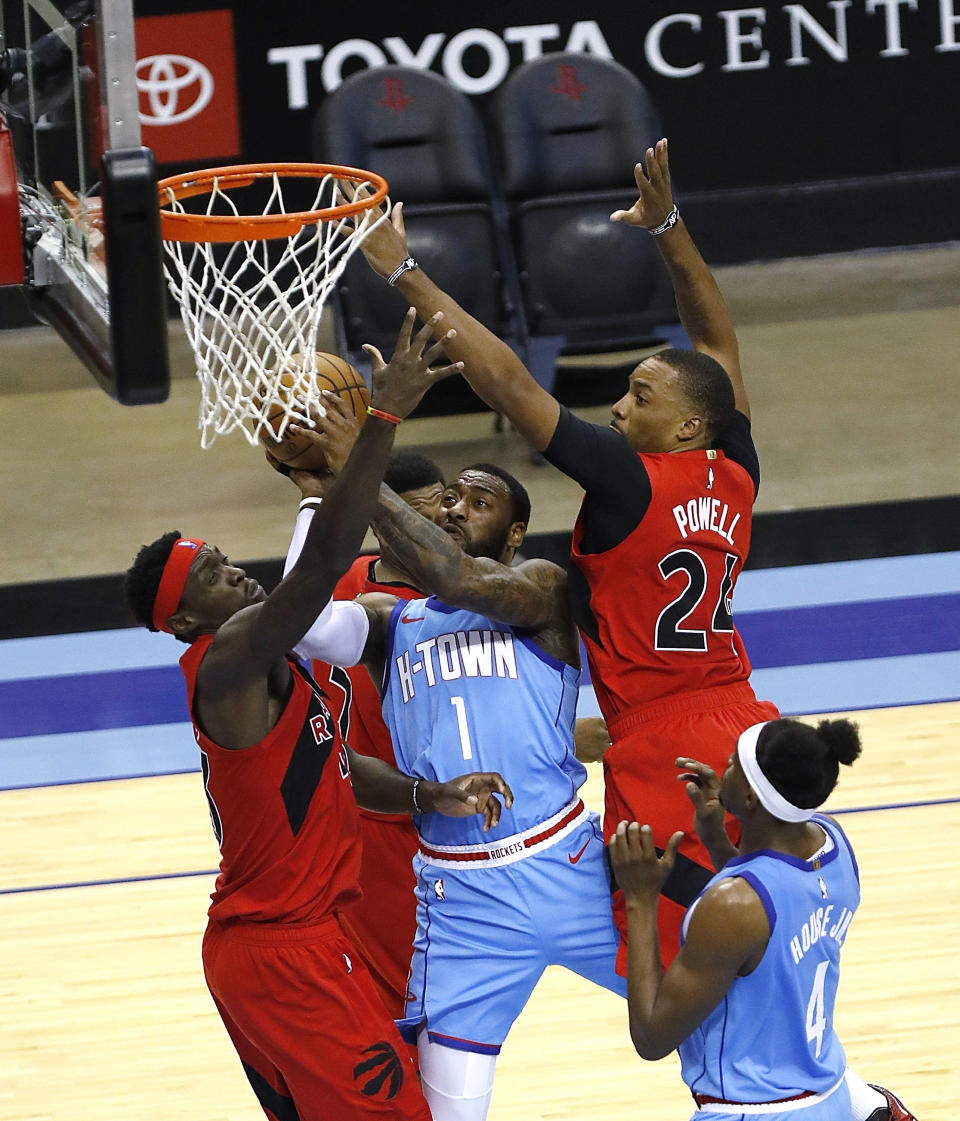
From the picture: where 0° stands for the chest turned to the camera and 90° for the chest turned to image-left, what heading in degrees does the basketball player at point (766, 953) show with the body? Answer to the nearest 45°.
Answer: approximately 135°

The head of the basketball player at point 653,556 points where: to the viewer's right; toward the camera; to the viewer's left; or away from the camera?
to the viewer's left

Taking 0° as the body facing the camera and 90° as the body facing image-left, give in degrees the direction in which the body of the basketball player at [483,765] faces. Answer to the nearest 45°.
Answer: approximately 45°

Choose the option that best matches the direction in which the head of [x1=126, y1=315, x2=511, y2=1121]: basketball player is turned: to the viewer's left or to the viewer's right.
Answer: to the viewer's right

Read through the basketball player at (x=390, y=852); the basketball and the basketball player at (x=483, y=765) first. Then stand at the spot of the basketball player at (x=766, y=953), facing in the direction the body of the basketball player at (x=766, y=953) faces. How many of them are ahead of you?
3

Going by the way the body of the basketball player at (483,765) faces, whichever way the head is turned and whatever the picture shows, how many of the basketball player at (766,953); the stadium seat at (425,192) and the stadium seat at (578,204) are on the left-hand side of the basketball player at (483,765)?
1

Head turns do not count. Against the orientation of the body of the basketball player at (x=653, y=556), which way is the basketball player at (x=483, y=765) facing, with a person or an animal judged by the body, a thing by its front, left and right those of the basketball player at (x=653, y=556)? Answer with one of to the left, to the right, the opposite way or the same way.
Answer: to the left

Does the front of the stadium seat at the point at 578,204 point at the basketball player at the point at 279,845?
yes

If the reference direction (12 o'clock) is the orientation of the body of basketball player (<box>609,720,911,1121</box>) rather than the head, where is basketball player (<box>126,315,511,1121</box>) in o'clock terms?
basketball player (<box>126,315,511,1121</box>) is roughly at 11 o'clock from basketball player (<box>609,720,911,1121</box>).

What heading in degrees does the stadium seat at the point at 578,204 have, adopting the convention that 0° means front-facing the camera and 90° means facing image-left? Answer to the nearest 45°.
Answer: approximately 0°

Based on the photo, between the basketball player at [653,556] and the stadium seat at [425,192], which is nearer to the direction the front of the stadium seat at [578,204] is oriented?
the basketball player

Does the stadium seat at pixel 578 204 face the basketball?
yes

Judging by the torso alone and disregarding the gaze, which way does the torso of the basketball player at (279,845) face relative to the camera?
to the viewer's right
